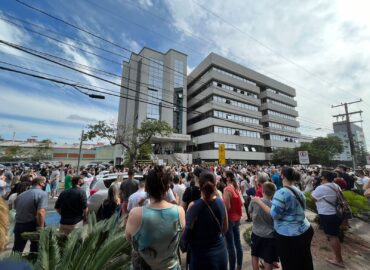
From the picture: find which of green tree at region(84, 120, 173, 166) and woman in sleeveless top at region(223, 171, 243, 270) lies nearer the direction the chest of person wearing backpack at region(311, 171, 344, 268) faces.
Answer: the green tree

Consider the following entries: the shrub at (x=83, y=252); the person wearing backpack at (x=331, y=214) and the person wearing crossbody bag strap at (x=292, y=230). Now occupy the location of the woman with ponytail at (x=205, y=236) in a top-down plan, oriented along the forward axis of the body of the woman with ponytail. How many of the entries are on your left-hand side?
1

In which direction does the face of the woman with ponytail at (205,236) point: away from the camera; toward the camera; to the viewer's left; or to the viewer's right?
away from the camera

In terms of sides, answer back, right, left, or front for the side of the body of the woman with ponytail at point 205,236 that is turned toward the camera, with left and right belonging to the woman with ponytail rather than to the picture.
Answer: back

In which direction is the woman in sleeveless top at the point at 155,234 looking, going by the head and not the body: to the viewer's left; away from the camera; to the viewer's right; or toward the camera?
away from the camera

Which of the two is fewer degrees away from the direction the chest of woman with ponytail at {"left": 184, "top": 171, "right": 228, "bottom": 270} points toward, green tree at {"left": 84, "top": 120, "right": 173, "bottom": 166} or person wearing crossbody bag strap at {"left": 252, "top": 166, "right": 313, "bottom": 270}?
the green tree

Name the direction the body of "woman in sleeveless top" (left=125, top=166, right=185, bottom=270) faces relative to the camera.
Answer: away from the camera

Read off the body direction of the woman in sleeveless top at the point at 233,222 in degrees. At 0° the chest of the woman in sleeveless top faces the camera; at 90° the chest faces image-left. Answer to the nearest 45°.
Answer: approximately 135°
